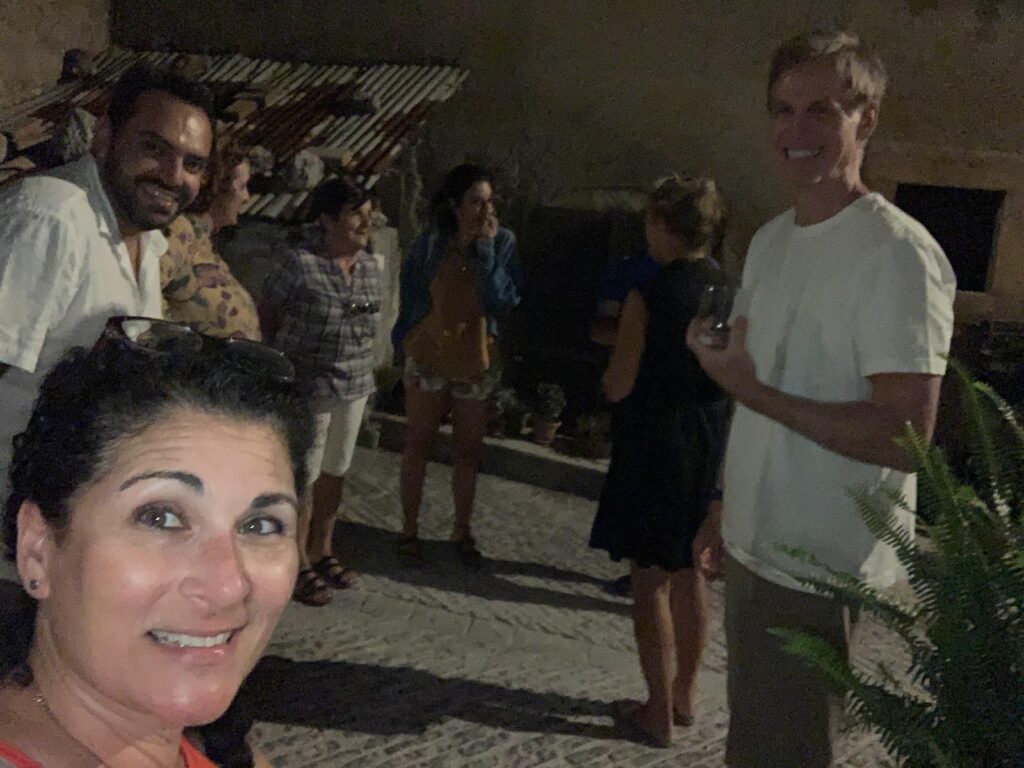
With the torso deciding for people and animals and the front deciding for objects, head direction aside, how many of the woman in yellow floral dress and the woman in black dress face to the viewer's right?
1

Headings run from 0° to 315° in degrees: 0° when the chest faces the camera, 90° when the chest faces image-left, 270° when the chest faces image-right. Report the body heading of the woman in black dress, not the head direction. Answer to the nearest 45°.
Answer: approximately 135°

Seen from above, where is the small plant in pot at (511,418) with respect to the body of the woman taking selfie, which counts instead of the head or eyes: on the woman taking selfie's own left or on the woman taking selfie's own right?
on the woman taking selfie's own left

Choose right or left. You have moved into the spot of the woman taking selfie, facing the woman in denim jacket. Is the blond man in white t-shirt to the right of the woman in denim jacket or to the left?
right

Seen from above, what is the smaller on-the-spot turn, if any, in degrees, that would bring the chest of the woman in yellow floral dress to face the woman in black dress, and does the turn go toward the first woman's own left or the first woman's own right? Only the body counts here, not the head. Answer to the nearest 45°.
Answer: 0° — they already face them

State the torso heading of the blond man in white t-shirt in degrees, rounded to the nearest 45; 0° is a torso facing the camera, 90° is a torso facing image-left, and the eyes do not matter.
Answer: approximately 45°

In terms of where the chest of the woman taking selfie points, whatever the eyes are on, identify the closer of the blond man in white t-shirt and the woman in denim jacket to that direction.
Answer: the blond man in white t-shirt

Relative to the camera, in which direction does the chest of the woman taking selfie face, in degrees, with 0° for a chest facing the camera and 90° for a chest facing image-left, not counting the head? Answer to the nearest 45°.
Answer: approximately 315°
